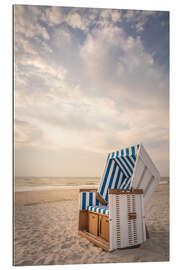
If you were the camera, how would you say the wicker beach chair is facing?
facing the viewer and to the left of the viewer
